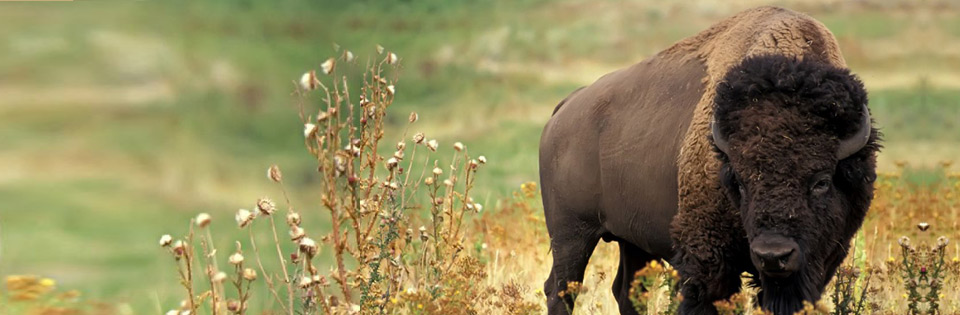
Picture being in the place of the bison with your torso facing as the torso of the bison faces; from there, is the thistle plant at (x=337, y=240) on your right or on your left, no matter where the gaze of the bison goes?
on your right

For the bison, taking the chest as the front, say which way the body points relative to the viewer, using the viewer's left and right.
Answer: facing the viewer and to the right of the viewer
